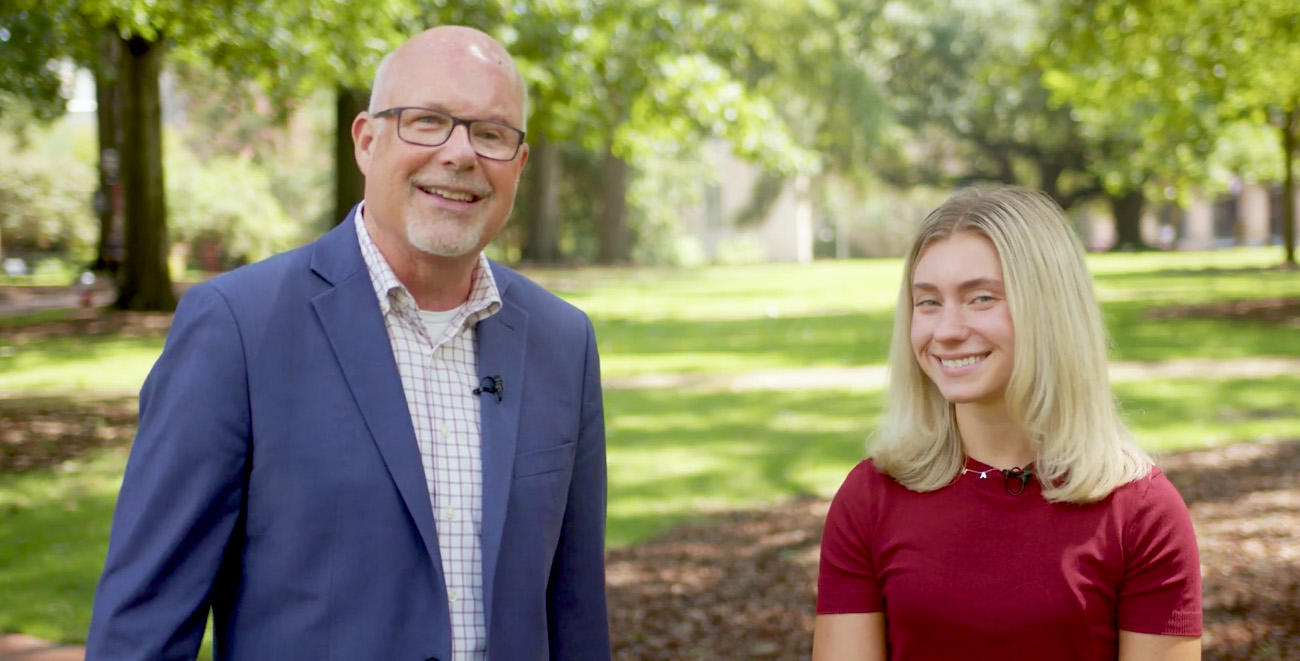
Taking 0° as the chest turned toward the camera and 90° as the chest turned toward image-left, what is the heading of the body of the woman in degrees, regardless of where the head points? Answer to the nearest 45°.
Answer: approximately 0°

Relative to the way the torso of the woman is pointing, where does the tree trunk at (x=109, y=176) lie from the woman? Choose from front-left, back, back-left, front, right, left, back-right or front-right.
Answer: back-right

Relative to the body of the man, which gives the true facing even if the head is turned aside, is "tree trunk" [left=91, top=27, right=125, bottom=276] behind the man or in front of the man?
behind

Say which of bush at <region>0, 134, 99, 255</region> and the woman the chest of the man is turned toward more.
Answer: the woman

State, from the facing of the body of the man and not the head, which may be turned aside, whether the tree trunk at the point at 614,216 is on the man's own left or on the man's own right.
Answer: on the man's own left

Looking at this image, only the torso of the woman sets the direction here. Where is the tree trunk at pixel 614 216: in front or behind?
behind

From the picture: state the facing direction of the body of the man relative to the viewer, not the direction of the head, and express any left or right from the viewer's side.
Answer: facing the viewer and to the right of the viewer

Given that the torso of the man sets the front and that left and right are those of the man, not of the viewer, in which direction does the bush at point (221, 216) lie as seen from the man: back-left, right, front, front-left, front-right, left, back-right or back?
back-left

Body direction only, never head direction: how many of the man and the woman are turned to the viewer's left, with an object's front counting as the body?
0

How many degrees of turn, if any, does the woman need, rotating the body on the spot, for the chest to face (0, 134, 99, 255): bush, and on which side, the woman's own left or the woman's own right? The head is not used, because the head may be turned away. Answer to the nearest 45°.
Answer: approximately 135° to the woman's own right

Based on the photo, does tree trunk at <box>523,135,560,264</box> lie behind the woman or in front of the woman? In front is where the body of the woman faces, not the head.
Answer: behind

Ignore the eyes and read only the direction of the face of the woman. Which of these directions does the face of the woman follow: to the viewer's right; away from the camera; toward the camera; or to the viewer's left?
toward the camera

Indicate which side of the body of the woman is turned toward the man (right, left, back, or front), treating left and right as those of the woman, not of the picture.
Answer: right

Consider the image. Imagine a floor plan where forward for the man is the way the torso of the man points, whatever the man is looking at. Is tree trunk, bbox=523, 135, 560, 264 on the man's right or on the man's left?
on the man's left
